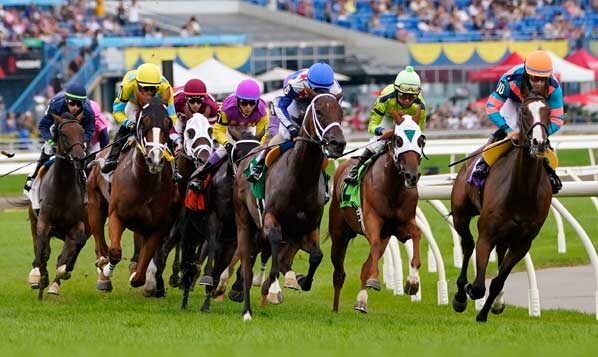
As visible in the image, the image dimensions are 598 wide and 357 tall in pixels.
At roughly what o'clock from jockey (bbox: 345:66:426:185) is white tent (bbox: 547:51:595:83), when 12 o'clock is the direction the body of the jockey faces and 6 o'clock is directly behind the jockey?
The white tent is roughly at 8 o'clock from the jockey.

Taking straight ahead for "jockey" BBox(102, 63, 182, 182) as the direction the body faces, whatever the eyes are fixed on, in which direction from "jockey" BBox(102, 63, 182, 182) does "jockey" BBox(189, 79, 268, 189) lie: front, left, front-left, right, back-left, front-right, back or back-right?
left

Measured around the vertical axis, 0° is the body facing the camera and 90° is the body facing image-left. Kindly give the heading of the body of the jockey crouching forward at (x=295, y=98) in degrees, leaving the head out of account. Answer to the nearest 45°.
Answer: approximately 315°

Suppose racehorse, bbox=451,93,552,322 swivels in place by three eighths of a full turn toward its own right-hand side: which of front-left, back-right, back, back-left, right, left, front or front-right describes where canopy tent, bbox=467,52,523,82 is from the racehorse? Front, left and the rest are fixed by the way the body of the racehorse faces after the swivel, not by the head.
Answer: right

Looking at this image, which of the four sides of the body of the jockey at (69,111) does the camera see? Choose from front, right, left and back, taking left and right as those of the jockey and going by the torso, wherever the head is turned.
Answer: front

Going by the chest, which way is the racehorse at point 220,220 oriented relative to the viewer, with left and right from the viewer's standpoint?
facing the viewer and to the right of the viewer

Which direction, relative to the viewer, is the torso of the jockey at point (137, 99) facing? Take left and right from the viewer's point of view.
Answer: facing the viewer

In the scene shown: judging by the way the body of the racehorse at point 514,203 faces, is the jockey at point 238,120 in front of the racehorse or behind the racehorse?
behind

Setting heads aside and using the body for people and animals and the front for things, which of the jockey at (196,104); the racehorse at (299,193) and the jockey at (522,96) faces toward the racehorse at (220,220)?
the jockey at (196,104)

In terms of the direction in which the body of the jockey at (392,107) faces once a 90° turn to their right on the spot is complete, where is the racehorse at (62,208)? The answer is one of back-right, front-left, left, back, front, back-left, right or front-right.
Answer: front-right

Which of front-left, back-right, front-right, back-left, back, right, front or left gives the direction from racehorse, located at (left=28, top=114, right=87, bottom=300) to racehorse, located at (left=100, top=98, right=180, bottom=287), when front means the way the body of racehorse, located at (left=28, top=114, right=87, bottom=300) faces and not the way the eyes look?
front-left

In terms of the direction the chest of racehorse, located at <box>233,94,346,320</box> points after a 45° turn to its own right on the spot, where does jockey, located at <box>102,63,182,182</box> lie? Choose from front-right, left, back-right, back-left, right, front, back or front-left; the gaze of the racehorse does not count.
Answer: back-right
